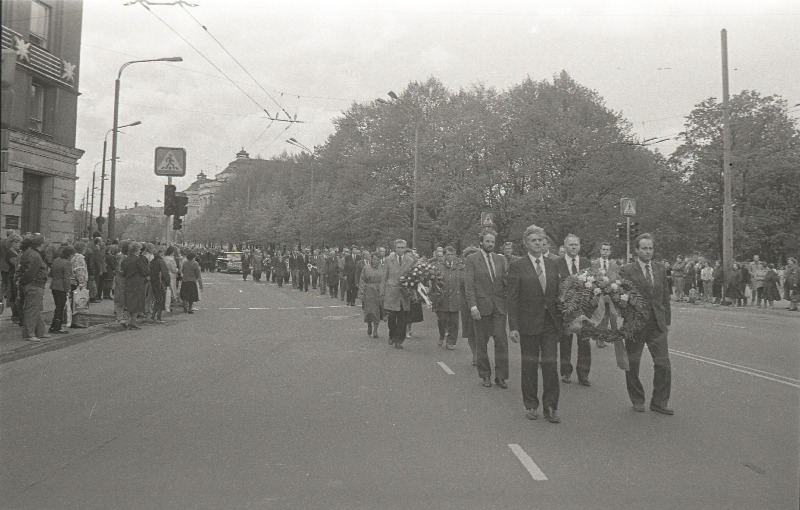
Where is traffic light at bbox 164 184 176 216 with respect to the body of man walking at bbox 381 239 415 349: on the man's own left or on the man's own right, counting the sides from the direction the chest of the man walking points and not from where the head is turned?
on the man's own right

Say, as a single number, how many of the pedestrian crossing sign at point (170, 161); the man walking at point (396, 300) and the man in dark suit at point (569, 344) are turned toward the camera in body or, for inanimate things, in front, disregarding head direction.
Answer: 3

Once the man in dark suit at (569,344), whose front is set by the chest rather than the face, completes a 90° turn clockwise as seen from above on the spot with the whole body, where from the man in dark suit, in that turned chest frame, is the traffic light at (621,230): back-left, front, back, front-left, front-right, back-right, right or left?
right

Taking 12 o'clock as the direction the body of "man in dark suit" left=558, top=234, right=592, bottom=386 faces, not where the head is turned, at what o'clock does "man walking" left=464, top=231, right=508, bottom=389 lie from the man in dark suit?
The man walking is roughly at 2 o'clock from the man in dark suit.

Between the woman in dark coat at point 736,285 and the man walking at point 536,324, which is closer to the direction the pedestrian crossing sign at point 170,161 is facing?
the man walking

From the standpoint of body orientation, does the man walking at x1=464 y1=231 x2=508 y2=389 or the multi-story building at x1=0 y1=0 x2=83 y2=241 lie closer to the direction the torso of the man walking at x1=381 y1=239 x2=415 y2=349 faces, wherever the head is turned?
the man walking

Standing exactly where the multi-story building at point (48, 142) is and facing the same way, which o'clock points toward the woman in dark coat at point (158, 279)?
The woman in dark coat is roughly at 1 o'clock from the multi-story building.

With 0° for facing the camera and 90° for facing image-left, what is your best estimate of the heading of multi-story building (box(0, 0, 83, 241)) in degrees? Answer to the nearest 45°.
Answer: approximately 315°

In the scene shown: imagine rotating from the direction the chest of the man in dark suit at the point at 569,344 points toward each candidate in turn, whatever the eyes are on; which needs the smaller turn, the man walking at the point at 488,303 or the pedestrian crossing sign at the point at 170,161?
the man walking

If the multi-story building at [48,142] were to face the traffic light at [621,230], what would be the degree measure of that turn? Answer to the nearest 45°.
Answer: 0° — it already faces it
